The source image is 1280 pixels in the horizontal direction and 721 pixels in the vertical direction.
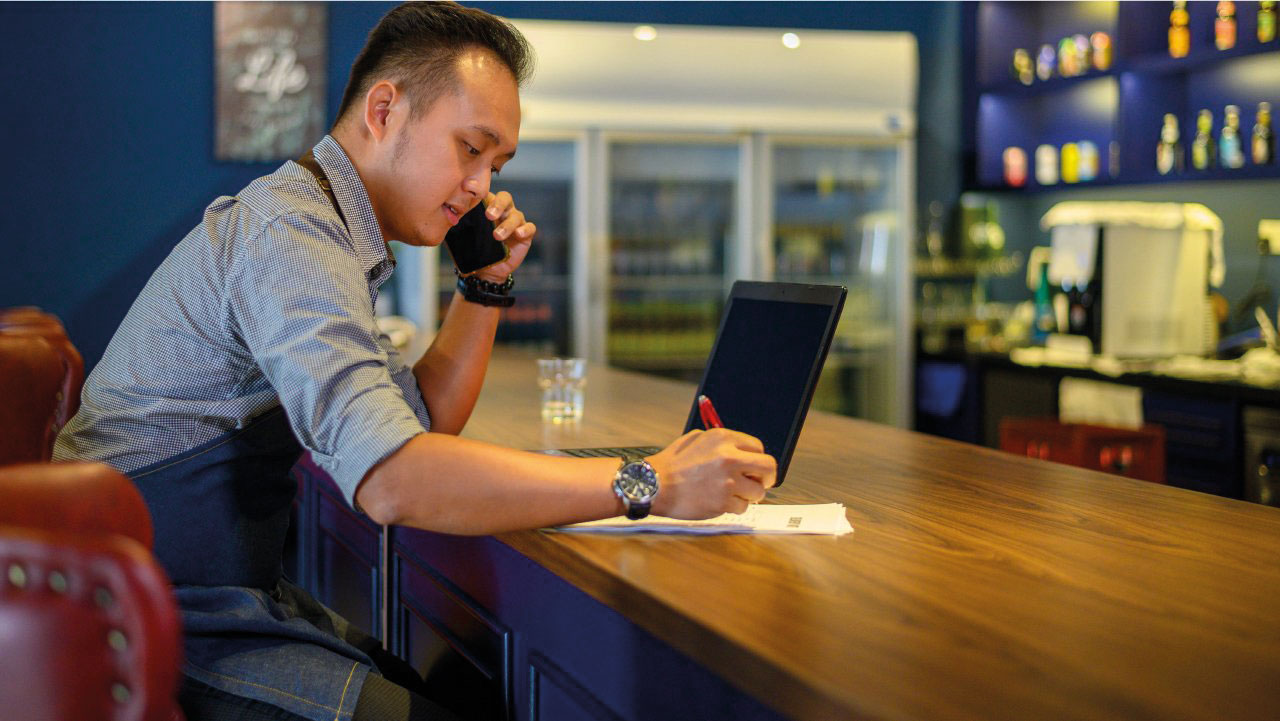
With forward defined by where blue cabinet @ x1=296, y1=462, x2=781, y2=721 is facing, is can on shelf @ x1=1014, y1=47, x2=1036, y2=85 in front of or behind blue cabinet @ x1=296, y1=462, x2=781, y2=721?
behind

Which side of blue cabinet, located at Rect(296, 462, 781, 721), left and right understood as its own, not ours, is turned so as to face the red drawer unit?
back

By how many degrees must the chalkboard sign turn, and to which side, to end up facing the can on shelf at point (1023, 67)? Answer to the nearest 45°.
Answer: approximately 90° to its left

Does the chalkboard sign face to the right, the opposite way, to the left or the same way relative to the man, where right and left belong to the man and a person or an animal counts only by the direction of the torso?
to the right

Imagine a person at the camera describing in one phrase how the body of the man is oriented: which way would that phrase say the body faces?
to the viewer's right

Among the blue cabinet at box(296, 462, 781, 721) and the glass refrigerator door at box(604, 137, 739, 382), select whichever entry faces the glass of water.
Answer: the glass refrigerator door

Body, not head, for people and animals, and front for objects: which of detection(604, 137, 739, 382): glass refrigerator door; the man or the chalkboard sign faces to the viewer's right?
the man

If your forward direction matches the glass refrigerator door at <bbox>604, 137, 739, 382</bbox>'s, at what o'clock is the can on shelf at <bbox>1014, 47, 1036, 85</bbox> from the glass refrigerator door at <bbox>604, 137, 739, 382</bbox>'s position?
The can on shelf is roughly at 9 o'clock from the glass refrigerator door.

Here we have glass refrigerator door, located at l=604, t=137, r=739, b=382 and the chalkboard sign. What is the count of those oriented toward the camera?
2

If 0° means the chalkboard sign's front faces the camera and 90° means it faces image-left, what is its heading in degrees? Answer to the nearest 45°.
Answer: approximately 0°

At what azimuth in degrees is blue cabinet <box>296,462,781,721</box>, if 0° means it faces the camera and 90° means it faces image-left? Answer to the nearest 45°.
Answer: approximately 45°

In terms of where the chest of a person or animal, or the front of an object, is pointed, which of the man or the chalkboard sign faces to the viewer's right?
the man

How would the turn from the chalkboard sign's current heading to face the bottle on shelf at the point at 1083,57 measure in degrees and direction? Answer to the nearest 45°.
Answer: approximately 90° to its left
